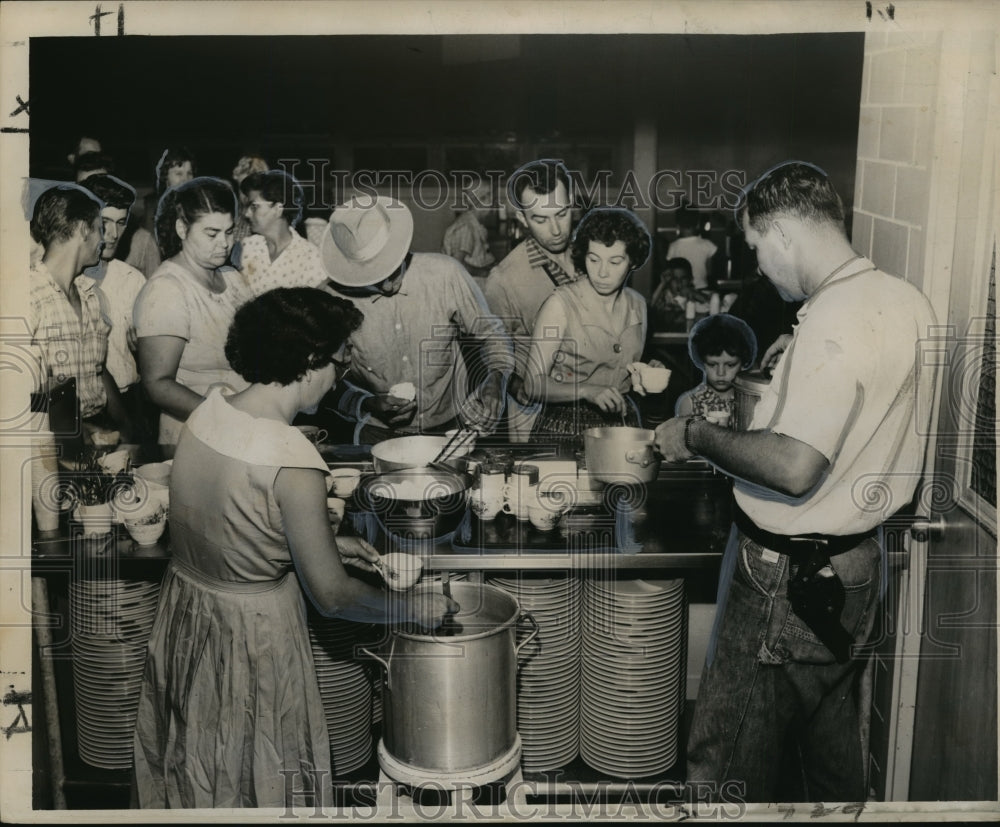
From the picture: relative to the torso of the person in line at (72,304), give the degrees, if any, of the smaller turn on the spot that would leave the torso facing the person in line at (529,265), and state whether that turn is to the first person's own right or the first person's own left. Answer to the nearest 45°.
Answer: approximately 45° to the first person's own left

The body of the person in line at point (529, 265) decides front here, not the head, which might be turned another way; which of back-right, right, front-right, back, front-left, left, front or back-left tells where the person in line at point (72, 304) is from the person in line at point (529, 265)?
back-right

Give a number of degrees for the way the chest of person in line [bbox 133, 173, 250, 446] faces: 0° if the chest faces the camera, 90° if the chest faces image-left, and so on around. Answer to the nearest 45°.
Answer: approximately 315°

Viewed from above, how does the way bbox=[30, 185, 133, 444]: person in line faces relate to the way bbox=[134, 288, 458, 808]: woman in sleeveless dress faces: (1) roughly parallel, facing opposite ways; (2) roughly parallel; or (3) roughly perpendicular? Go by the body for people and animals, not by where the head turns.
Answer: roughly perpendicular

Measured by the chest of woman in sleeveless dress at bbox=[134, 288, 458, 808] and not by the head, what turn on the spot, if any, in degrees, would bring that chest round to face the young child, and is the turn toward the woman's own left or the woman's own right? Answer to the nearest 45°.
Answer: approximately 45° to the woman's own right

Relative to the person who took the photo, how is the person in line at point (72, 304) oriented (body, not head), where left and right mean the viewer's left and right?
facing the viewer and to the right of the viewer
